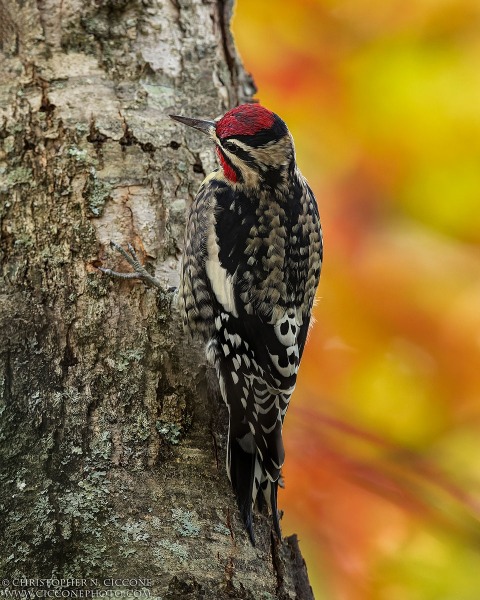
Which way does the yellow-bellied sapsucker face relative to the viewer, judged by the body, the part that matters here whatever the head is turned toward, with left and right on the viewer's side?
facing away from the viewer and to the left of the viewer
